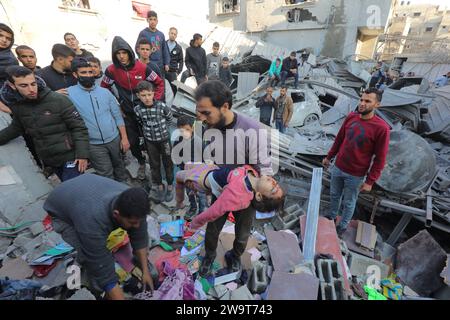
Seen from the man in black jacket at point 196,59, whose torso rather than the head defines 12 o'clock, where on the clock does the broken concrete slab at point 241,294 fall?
The broken concrete slab is roughly at 12 o'clock from the man in black jacket.

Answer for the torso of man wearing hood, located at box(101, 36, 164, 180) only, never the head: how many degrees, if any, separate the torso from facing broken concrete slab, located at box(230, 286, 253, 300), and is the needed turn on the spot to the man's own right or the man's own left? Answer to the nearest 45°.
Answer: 0° — they already face it

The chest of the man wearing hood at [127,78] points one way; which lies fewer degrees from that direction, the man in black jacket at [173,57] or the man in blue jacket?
the man in blue jacket

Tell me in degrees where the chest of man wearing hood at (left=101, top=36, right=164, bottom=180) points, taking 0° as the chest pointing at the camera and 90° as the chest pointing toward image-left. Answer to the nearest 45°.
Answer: approximately 0°

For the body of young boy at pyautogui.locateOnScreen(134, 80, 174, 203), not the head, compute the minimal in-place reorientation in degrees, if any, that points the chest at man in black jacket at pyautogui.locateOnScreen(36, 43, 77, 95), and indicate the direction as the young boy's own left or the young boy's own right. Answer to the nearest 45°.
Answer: approximately 135° to the young boy's own right

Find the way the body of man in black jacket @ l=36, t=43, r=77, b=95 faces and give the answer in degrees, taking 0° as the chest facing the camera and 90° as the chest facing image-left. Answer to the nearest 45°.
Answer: approximately 315°

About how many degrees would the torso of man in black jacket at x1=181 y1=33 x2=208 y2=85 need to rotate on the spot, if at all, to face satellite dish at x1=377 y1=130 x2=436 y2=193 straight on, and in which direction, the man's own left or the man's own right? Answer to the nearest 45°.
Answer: approximately 45° to the man's own left

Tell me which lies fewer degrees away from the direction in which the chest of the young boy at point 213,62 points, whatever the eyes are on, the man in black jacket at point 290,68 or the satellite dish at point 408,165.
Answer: the satellite dish
